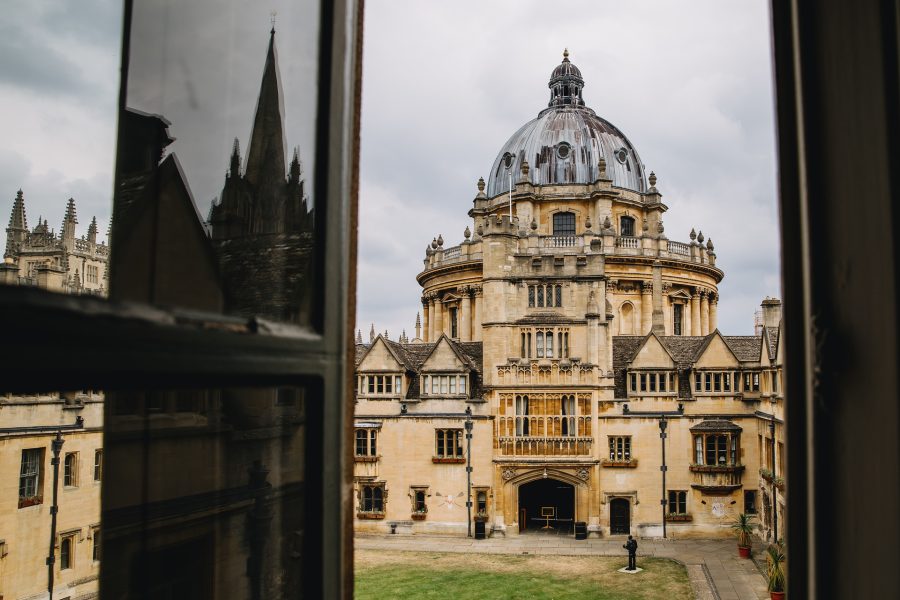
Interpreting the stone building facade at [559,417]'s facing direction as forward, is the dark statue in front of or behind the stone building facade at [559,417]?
in front

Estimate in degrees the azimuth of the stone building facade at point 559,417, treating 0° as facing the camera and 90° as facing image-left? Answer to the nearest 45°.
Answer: approximately 0°

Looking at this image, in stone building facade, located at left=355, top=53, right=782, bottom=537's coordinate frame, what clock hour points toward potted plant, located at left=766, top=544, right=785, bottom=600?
The potted plant is roughly at 11 o'clock from the stone building facade.

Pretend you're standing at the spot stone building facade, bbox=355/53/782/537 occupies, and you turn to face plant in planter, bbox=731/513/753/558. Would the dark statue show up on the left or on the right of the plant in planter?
right

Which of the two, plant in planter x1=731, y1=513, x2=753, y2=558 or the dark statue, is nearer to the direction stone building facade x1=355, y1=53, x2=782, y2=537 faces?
the dark statue
